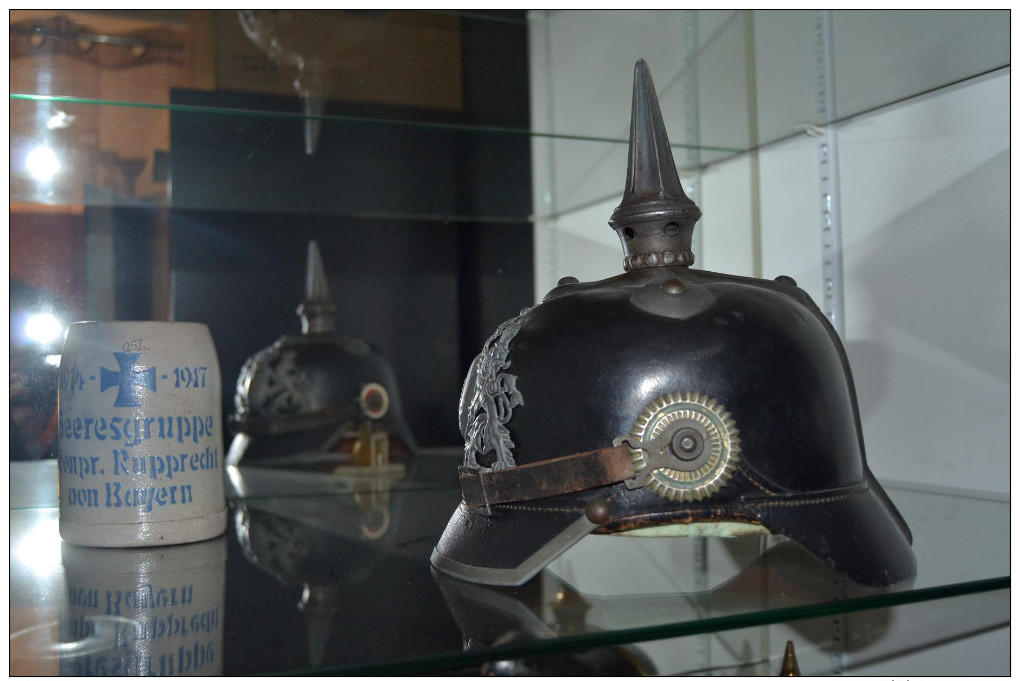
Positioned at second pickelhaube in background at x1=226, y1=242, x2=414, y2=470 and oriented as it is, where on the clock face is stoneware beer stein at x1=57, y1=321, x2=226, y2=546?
The stoneware beer stein is roughly at 11 o'clock from the second pickelhaube in background.

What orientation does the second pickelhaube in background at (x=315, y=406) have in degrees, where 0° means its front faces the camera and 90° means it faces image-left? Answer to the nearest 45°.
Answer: approximately 45°

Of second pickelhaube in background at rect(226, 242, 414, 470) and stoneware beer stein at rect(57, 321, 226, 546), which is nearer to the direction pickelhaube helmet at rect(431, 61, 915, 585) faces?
the stoneware beer stein

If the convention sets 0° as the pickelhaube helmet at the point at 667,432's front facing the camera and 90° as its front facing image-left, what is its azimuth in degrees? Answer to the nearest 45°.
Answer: approximately 90°

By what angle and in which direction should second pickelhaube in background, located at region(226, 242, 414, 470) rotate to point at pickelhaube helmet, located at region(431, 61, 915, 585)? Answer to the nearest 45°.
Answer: approximately 45° to its left

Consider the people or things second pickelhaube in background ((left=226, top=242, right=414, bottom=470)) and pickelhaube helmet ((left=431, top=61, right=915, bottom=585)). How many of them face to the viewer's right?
0

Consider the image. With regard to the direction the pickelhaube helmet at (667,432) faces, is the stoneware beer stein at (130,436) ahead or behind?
ahead

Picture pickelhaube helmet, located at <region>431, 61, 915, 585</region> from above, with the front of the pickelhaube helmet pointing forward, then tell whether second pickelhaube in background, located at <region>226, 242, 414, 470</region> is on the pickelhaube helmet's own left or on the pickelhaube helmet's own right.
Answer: on the pickelhaube helmet's own right
